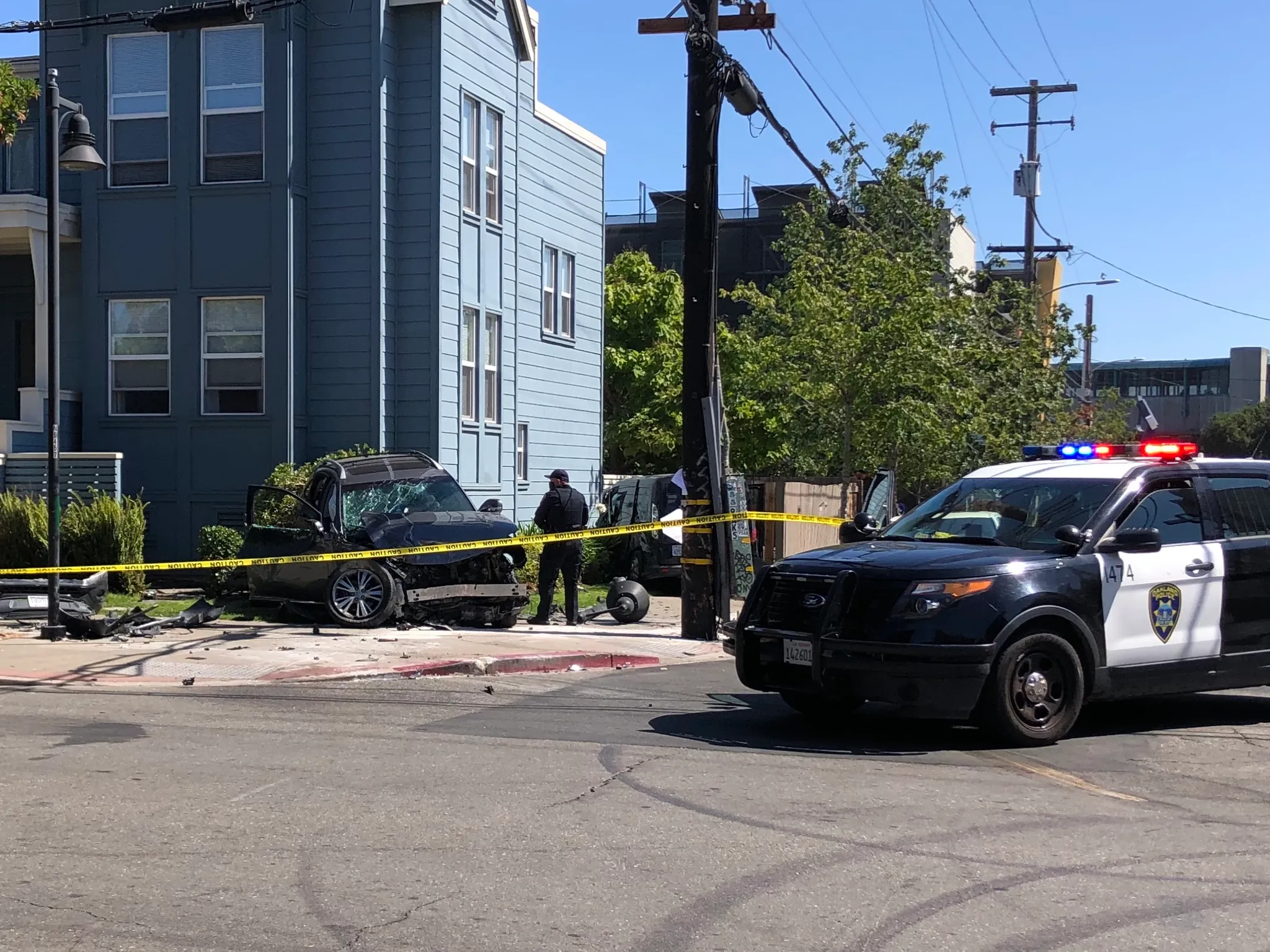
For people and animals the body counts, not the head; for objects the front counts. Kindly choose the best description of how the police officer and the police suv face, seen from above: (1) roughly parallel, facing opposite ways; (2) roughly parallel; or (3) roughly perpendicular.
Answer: roughly perpendicular

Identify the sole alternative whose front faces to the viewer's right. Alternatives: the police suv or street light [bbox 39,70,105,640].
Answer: the street light

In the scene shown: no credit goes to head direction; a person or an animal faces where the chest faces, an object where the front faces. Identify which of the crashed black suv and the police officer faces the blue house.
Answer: the police officer

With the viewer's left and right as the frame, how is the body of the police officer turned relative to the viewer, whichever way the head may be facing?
facing away from the viewer and to the left of the viewer

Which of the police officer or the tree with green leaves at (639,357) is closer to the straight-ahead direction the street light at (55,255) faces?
the police officer

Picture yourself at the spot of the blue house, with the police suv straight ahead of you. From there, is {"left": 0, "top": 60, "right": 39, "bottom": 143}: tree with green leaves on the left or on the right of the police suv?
right

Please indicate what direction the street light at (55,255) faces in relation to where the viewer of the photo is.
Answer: facing to the right of the viewer

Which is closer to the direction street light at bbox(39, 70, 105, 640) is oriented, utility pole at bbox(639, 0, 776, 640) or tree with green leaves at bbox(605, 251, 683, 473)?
the utility pole

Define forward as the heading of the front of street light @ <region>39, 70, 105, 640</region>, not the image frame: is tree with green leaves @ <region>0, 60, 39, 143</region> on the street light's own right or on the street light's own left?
on the street light's own left

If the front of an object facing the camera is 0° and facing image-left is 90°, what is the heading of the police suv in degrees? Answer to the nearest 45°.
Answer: approximately 45°
